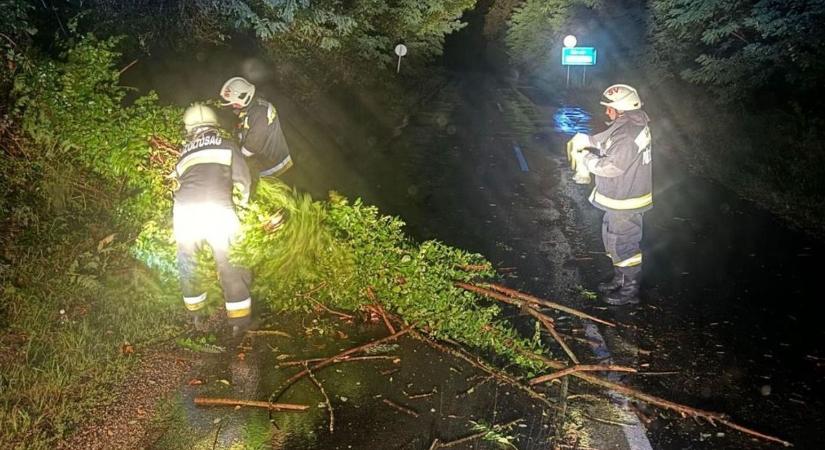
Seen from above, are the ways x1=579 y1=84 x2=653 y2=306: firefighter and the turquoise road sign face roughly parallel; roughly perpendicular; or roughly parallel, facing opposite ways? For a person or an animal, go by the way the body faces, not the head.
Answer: roughly perpendicular

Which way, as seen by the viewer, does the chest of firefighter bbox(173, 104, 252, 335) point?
away from the camera

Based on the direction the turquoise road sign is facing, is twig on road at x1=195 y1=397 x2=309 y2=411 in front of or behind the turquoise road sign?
in front

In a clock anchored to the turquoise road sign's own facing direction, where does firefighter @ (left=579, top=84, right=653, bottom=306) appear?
The firefighter is roughly at 12 o'clock from the turquoise road sign.

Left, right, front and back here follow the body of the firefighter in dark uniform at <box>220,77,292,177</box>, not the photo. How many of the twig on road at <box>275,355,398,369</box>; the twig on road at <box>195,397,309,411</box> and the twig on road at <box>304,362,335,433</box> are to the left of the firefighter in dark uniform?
3

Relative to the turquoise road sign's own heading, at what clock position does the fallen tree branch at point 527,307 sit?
The fallen tree branch is roughly at 12 o'clock from the turquoise road sign.

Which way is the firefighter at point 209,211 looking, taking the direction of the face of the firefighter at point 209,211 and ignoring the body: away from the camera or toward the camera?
away from the camera

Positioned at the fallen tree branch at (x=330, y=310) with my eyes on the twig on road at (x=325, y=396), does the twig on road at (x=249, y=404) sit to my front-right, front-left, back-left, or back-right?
front-right

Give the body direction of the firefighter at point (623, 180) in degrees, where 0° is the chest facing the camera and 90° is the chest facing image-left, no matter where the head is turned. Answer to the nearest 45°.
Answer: approximately 90°

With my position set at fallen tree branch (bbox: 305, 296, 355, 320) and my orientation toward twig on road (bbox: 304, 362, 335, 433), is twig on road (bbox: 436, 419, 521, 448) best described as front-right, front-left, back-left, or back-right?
front-left

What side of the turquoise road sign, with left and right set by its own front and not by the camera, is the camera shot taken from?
front

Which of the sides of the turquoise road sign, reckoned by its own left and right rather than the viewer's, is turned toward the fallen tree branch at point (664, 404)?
front
